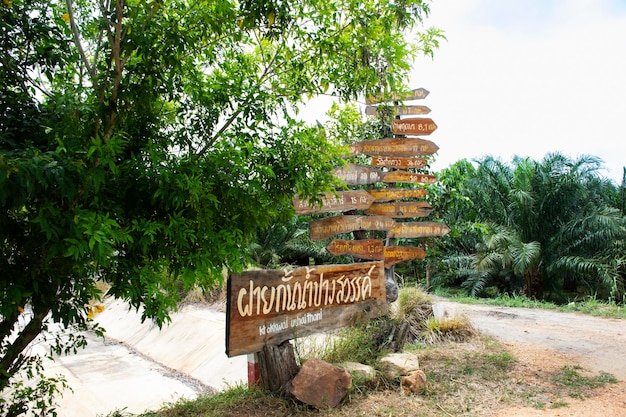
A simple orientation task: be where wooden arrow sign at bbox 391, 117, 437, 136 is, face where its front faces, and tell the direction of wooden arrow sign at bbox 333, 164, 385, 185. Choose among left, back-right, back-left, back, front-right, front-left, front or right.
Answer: front-right

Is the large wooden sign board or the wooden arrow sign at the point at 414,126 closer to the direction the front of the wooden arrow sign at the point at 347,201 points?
the large wooden sign board

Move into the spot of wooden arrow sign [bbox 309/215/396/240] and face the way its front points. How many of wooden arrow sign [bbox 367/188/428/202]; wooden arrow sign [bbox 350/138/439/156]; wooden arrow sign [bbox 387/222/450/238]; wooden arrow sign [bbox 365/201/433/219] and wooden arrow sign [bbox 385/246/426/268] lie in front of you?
0

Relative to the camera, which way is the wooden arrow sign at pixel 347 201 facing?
toward the camera

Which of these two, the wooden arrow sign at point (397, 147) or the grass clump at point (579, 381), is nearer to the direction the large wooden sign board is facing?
the grass clump

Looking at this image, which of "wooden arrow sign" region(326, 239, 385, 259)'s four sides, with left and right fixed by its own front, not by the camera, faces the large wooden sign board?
front

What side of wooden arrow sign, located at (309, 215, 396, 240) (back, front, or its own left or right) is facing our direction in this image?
front

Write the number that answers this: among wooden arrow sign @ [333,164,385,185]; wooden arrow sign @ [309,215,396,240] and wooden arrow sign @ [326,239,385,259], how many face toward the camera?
3

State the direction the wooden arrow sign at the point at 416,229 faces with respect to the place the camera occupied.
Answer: facing the viewer

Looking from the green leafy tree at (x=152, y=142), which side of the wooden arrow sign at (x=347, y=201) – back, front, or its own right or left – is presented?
front

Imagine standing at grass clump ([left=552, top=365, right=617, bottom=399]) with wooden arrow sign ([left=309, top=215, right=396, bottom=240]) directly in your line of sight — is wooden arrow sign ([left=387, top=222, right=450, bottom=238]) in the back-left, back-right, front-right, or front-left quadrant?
front-right
